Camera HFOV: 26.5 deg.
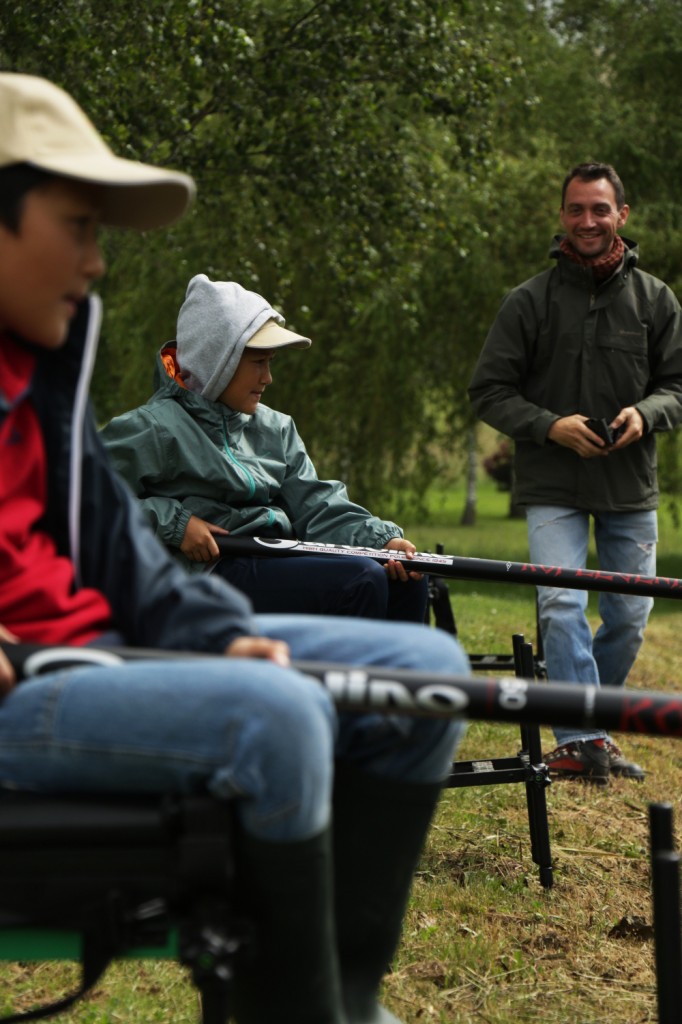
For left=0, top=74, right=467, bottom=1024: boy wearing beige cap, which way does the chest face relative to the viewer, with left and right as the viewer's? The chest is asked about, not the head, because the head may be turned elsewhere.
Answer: facing to the right of the viewer

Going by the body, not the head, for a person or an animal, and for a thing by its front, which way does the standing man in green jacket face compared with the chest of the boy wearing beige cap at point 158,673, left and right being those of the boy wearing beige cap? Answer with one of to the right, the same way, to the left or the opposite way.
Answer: to the right

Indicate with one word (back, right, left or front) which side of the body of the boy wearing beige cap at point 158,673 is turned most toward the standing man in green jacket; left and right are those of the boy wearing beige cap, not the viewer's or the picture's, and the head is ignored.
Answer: left

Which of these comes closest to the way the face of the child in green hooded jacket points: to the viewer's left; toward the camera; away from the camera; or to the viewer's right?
to the viewer's right

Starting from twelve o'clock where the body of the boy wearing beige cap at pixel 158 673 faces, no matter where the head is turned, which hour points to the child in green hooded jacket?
The child in green hooded jacket is roughly at 9 o'clock from the boy wearing beige cap.

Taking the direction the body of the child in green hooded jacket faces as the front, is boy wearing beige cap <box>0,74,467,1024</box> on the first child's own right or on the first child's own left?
on the first child's own right

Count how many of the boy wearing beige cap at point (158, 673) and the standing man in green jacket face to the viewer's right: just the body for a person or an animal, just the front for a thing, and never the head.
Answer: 1

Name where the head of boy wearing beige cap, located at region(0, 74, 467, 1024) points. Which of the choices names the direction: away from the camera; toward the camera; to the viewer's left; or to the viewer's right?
to the viewer's right
